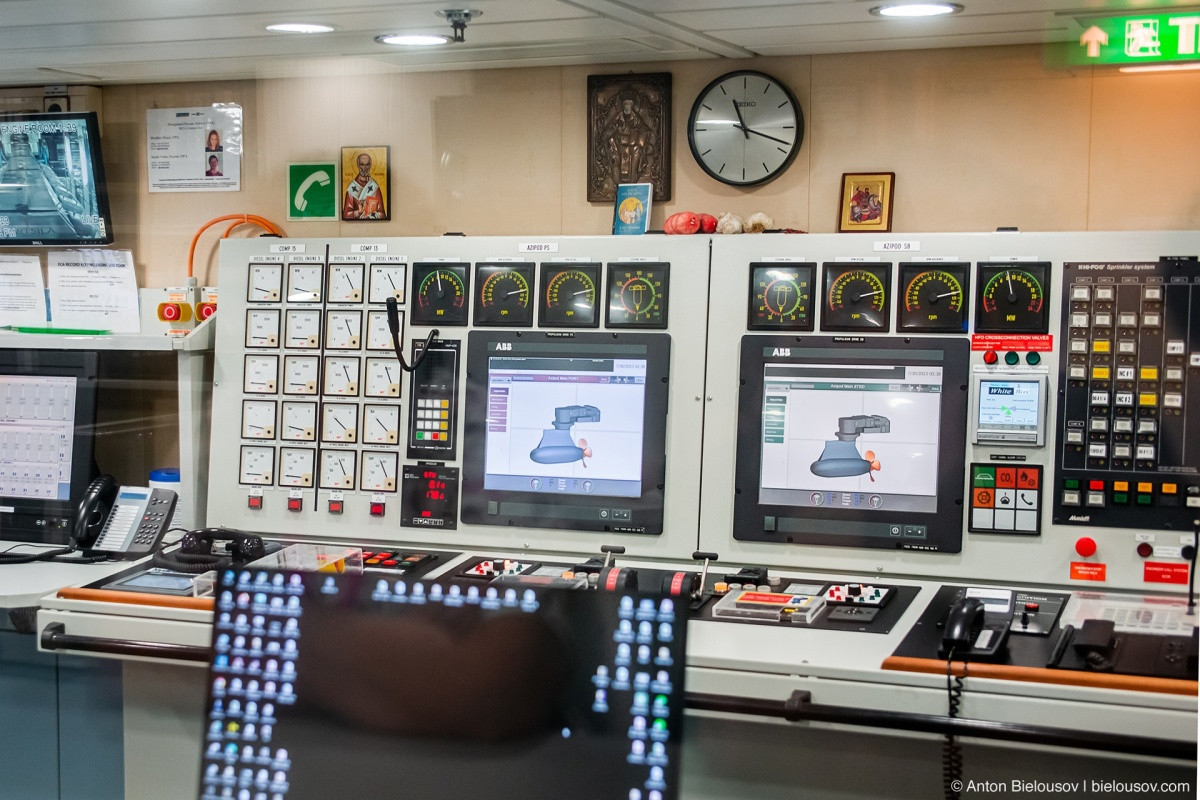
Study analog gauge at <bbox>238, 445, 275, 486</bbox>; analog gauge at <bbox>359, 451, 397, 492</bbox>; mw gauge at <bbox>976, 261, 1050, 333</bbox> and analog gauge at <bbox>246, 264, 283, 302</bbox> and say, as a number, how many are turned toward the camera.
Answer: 4

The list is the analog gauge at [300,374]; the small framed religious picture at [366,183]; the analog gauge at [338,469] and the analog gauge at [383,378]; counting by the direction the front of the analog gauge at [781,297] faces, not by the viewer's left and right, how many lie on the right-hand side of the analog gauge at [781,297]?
4

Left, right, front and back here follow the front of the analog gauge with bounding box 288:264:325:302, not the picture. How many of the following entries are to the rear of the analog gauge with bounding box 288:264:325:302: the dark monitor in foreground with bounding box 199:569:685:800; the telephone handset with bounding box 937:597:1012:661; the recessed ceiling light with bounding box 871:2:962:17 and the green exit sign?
0

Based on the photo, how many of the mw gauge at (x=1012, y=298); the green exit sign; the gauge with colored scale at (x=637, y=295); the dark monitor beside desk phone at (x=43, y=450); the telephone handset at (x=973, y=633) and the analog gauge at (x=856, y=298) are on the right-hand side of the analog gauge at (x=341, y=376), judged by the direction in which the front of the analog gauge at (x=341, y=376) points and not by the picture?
1

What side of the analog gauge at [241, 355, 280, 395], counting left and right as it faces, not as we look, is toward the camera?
front

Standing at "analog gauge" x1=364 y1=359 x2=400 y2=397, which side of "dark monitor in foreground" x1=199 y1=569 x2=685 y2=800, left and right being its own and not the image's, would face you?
back

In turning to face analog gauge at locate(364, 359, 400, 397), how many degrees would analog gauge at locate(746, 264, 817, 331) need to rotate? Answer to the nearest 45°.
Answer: approximately 90° to its right

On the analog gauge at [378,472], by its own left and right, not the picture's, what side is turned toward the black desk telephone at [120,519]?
right

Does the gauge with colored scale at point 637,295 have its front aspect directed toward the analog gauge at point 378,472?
no

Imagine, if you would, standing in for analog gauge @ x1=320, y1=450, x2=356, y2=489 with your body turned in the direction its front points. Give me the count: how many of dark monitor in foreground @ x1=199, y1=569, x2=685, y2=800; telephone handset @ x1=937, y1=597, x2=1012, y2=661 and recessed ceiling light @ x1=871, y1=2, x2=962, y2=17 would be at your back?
0

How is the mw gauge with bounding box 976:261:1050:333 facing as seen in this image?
toward the camera

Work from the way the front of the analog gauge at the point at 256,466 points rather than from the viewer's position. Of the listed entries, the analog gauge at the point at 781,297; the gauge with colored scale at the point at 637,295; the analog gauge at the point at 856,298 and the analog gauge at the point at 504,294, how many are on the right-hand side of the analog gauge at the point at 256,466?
0

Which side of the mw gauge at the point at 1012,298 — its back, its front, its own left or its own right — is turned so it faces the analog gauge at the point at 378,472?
right

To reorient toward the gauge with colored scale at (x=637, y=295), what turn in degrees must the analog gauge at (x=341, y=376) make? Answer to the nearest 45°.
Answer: approximately 90° to its left

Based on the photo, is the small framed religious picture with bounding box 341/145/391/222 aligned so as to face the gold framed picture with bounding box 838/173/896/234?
no

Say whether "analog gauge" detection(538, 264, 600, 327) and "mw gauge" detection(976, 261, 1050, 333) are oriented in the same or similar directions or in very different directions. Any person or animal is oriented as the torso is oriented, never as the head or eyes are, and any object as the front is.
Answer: same or similar directions

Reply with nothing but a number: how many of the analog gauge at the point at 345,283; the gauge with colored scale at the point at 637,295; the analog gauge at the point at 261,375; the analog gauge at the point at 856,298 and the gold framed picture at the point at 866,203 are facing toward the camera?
5
